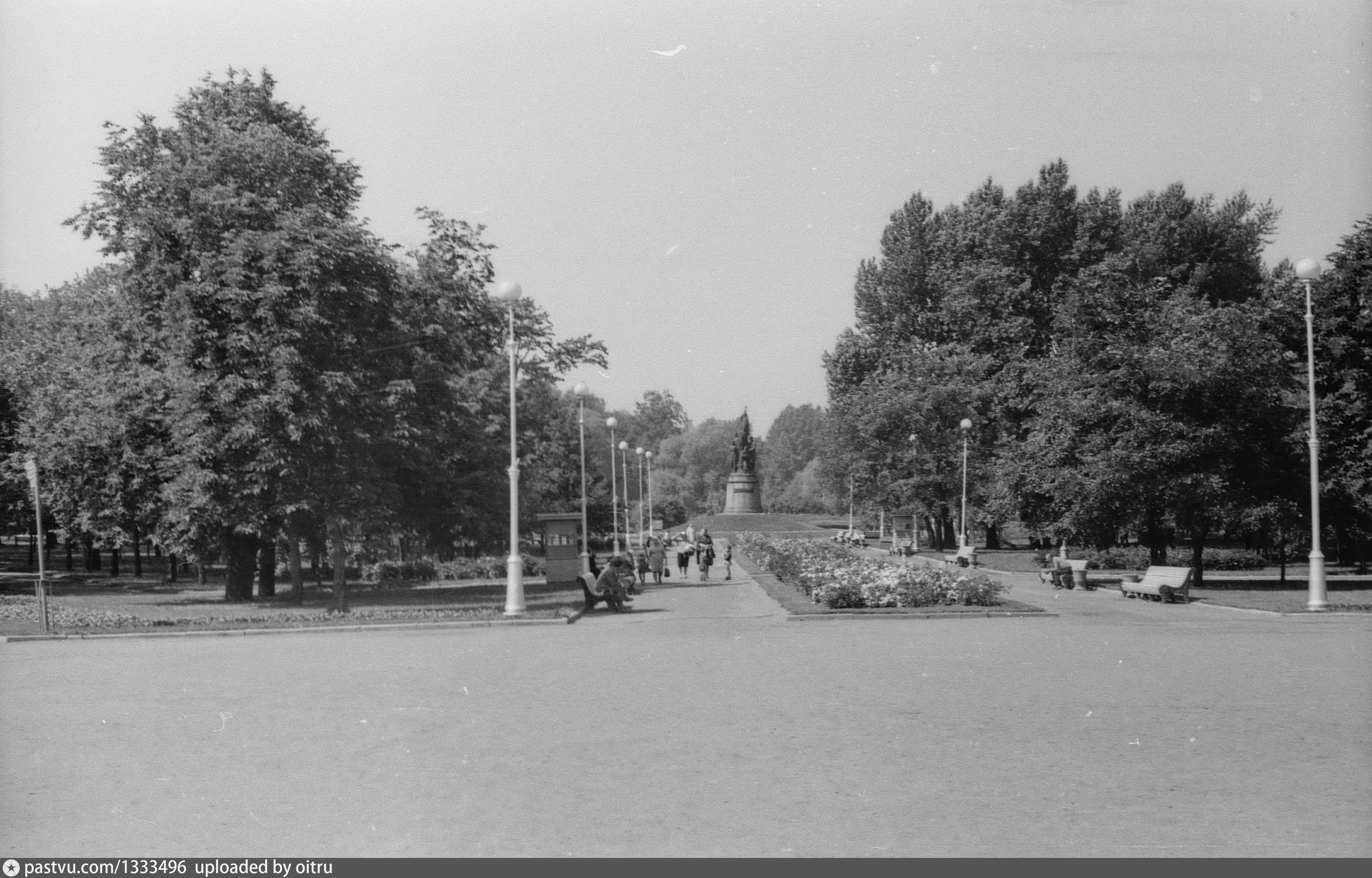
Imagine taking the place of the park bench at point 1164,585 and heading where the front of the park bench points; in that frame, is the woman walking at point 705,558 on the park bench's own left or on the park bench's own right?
on the park bench's own right

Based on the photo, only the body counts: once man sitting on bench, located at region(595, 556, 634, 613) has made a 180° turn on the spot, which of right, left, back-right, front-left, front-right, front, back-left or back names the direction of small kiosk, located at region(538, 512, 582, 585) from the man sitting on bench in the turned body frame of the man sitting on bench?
right

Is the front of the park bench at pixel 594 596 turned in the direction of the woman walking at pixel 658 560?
no

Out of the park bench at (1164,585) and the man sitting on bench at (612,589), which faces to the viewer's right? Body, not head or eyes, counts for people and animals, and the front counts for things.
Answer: the man sitting on bench

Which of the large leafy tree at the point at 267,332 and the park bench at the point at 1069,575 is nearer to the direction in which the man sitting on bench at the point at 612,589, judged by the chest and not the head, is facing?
the park bench

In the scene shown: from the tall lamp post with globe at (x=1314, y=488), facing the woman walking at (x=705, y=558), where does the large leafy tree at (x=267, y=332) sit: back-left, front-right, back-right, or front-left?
front-left

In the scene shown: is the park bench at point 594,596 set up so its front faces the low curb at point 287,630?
no

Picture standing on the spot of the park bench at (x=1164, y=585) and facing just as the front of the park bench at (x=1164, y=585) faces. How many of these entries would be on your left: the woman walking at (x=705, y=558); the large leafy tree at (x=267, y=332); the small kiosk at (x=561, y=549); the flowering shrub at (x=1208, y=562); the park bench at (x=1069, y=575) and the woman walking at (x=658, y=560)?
0

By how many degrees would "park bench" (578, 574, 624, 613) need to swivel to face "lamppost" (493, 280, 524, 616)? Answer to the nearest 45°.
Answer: approximately 135° to its right

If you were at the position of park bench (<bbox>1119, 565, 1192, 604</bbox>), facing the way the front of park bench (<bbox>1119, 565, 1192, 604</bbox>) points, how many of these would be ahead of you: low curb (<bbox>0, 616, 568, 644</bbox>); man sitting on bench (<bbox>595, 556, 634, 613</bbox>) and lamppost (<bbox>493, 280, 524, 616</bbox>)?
3

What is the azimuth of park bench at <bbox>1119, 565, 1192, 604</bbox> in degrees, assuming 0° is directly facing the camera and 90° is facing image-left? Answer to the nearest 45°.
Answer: approximately 45°

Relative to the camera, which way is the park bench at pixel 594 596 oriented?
to the viewer's right

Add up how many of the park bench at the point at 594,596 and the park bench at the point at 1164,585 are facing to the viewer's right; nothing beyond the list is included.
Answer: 1

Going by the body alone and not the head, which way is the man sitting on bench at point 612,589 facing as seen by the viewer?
to the viewer's right

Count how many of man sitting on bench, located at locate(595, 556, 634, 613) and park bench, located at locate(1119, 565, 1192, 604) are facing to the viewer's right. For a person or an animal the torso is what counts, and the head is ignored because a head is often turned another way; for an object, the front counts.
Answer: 1
